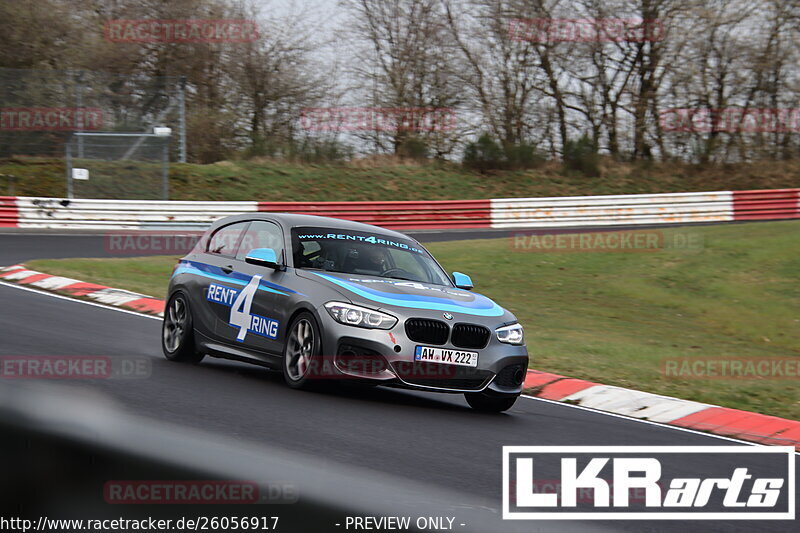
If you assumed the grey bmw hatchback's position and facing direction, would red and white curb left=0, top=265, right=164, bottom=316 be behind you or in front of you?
behind

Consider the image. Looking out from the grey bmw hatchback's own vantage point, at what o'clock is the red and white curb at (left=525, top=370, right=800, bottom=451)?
The red and white curb is roughly at 10 o'clock from the grey bmw hatchback.

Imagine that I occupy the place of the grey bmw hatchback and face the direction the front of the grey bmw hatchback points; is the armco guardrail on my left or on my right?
on my left

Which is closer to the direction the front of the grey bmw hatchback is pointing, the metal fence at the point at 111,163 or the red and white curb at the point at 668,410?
the red and white curb

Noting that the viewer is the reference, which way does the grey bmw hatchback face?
facing the viewer and to the right of the viewer

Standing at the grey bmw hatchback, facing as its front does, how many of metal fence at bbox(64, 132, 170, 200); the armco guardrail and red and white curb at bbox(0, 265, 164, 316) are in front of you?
0

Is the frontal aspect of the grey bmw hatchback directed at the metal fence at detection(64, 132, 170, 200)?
no

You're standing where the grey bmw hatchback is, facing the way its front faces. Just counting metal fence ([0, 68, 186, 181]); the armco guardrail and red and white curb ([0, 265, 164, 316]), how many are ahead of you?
0

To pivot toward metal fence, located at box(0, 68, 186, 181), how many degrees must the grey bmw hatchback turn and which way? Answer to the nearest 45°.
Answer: approximately 135° to its left
